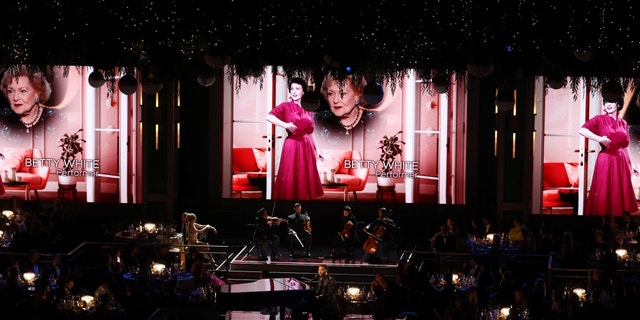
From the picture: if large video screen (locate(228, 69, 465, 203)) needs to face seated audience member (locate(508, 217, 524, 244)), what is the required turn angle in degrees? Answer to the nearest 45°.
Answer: approximately 45° to its left

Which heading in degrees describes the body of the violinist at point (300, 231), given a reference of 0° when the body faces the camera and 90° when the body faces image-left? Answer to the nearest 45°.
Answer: approximately 0°

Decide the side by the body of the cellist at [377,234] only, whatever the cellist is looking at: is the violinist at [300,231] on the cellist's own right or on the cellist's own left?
on the cellist's own right

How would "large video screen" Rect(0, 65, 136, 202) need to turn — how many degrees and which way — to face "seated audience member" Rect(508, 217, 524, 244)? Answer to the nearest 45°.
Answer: approximately 45° to its left

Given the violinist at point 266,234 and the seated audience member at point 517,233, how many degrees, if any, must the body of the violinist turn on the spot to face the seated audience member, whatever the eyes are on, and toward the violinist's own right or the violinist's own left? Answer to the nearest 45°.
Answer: approximately 45° to the violinist's own left

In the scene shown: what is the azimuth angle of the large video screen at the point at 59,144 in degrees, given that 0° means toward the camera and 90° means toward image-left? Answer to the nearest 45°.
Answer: approximately 0°

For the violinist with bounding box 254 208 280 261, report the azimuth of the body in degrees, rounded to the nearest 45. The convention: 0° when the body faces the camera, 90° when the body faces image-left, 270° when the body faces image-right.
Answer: approximately 315°

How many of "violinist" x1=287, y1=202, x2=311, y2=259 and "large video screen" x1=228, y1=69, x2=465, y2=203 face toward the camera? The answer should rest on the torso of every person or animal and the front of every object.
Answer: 2
